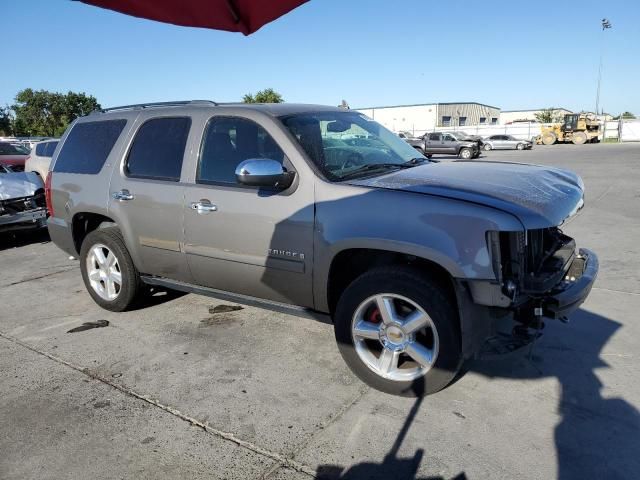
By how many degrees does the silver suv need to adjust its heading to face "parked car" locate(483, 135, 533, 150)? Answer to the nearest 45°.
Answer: approximately 135° to its left

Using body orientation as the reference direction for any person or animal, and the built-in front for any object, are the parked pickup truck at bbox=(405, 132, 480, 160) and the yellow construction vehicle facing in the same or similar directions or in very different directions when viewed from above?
very different directions

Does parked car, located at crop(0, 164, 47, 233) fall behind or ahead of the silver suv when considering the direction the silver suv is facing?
behind

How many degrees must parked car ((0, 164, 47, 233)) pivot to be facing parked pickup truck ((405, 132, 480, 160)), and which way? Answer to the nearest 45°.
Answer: approximately 90° to its left

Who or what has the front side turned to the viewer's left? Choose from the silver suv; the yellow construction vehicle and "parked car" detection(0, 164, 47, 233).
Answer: the yellow construction vehicle

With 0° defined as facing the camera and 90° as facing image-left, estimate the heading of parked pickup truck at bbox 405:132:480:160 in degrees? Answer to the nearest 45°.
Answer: approximately 270°

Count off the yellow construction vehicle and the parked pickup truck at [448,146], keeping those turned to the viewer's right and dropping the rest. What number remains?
1

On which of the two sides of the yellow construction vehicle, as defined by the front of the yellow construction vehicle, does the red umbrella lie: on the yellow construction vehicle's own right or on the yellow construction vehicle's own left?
on the yellow construction vehicle's own left

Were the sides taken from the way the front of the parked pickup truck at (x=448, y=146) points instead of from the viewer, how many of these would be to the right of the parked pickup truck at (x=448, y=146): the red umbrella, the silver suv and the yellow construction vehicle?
2

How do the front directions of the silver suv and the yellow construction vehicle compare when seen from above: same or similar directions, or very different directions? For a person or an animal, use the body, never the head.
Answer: very different directions

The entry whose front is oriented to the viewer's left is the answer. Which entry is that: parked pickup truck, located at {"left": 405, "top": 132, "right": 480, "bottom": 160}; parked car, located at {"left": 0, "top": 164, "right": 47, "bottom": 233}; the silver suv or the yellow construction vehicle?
the yellow construction vehicle

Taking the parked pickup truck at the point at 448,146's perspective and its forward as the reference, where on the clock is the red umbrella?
The red umbrella is roughly at 3 o'clock from the parked pickup truck.

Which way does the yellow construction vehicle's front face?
to the viewer's left

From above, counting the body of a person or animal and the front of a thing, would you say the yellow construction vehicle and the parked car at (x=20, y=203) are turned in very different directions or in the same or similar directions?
very different directions
